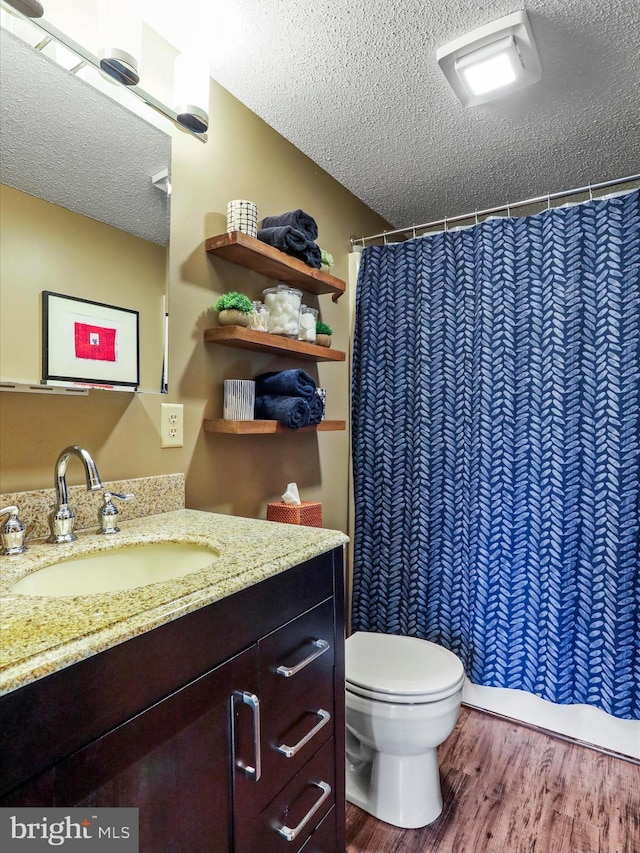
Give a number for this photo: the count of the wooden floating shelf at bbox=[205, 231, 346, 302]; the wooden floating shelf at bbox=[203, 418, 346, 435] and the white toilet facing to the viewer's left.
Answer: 0

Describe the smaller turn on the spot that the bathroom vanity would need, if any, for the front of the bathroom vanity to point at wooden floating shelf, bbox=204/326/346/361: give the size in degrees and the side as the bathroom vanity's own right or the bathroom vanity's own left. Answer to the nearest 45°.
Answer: approximately 135° to the bathroom vanity's own left

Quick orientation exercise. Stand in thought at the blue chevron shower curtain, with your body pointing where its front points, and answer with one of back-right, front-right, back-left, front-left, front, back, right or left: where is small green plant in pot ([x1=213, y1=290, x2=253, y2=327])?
front

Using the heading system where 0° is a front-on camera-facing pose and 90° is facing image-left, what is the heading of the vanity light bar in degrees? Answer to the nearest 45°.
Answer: approximately 315°

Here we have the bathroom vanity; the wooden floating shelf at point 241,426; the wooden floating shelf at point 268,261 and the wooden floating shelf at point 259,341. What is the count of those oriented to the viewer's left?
0

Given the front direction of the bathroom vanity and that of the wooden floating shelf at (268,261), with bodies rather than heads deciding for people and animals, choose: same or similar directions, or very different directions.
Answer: same or similar directions

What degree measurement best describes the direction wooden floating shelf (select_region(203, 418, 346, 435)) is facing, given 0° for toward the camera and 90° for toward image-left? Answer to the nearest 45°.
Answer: approximately 315°

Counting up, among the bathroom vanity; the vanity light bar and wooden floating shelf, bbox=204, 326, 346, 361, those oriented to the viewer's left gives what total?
0

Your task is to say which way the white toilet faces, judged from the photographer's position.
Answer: facing the viewer and to the right of the viewer

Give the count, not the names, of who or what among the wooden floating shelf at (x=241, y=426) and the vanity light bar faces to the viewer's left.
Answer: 0

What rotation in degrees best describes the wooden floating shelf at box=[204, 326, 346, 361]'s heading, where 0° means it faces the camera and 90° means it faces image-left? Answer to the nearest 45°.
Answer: approximately 315°
